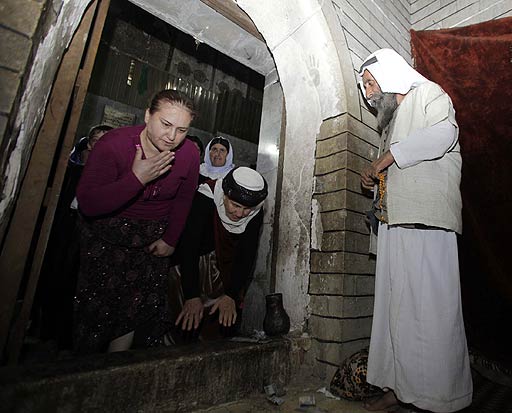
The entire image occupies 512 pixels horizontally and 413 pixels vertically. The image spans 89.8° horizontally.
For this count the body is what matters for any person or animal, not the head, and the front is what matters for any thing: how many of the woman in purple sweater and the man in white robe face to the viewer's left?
1

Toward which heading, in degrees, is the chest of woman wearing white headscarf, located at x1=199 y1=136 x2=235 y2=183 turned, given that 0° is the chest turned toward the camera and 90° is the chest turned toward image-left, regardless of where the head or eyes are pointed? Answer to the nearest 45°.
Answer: approximately 0°

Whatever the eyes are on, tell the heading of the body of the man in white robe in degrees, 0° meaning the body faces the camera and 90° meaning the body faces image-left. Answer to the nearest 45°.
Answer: approximately 90°

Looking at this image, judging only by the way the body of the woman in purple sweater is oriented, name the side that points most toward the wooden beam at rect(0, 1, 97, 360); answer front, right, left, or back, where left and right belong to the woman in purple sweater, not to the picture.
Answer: right

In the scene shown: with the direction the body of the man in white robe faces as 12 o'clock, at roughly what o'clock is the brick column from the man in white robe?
The brick column is roughly at 1 o'clock from the man in white robe.

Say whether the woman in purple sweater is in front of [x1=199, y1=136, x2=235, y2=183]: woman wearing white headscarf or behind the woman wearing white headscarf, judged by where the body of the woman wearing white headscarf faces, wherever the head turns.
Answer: in front

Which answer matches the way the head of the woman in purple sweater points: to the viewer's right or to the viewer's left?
to the viewer's right

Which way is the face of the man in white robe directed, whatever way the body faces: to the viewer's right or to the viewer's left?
to the viewer's left

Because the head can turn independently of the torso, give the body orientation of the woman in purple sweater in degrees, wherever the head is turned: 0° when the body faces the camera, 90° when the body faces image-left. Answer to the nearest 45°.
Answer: approximately 315°

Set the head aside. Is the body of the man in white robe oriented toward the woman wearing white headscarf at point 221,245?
yes

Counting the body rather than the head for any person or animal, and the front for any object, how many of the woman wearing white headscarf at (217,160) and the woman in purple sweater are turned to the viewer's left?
0
